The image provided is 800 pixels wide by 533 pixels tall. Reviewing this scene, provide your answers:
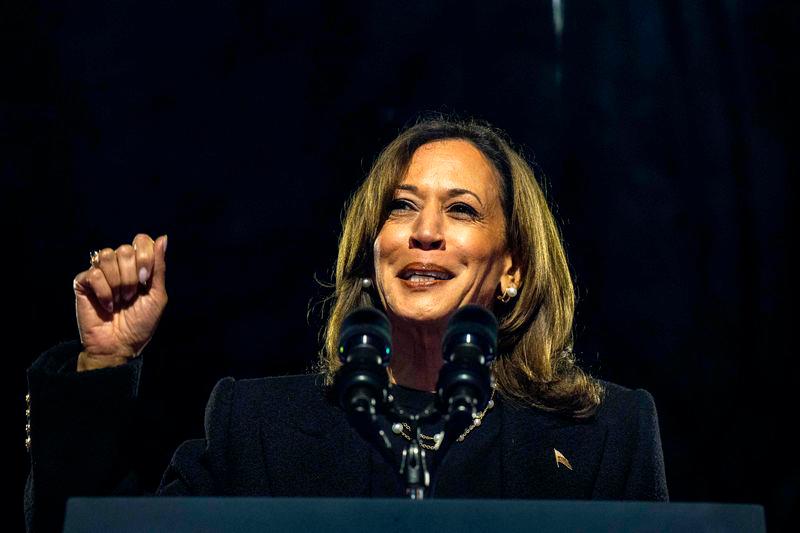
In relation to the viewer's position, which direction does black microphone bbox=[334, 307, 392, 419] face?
facing away from the viewer

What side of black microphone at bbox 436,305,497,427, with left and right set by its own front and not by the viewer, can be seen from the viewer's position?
back

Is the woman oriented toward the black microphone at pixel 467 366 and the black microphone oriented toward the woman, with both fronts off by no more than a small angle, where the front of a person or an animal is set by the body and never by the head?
yes

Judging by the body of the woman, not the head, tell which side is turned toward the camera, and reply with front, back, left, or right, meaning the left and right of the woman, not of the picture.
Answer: front

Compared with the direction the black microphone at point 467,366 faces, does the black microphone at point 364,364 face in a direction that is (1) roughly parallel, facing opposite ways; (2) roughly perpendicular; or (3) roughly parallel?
roughly parallel

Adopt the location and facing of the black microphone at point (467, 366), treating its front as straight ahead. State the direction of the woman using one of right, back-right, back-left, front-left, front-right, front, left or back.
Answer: front

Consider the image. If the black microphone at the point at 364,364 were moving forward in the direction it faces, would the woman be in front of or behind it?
in front

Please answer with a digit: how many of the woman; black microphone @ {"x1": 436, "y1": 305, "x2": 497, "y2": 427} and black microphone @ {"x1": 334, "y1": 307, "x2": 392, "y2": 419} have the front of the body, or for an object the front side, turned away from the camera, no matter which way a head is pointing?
2

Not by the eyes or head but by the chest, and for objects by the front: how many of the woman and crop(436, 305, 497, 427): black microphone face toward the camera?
1

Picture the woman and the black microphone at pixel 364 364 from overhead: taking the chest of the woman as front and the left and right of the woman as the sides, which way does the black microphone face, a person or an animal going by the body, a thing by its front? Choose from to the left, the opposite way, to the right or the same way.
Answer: the opposite way

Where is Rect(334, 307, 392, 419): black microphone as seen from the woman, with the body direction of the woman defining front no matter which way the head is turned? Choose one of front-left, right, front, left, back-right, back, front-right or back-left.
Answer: front

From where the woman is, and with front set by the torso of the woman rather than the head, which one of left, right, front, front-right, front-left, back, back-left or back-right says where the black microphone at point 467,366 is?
front
